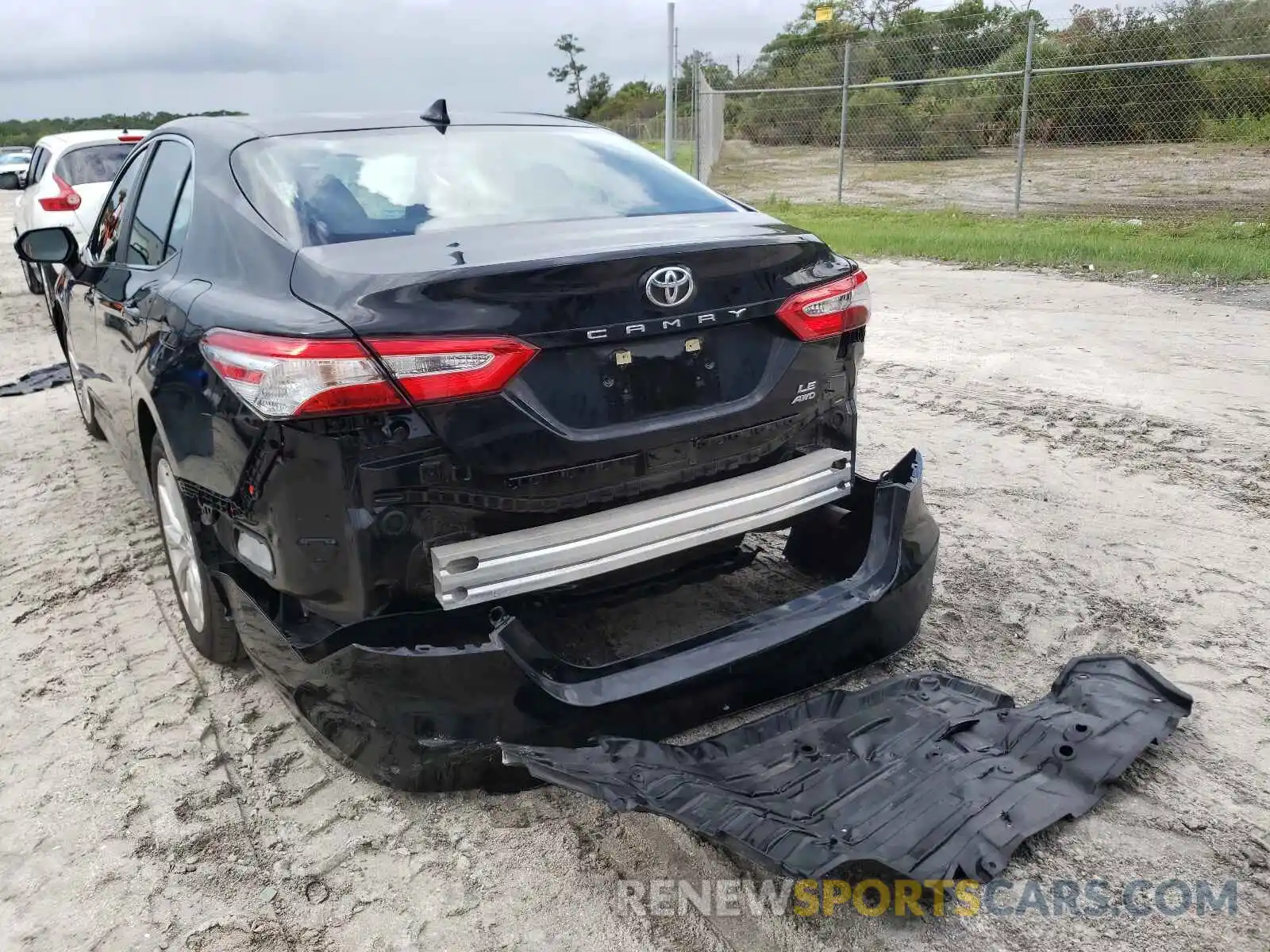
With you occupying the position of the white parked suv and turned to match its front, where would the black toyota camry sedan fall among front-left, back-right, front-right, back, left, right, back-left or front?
back

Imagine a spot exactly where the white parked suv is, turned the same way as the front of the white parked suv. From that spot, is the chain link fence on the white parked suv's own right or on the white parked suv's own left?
on the white parked suv's own right

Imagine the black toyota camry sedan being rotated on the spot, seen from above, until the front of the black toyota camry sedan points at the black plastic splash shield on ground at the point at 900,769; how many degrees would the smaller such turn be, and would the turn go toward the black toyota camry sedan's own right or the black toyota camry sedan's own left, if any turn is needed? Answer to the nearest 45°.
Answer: approximately 180°

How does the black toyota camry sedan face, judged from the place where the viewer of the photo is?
facing away from the viewer and to the left of the viewer

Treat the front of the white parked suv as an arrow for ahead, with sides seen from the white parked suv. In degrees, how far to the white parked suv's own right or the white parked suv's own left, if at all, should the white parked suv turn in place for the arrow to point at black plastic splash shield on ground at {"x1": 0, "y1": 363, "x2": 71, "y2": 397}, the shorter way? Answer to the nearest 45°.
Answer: approximately 180°

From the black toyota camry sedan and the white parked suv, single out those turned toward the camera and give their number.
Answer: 0

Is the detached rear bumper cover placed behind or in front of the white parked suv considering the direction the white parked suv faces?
behind

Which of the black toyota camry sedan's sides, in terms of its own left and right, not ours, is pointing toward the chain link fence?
right

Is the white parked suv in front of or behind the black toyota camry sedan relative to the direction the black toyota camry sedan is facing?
in front

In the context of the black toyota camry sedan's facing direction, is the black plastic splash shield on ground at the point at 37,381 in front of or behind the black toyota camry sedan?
in front

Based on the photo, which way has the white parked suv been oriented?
away from the camera
